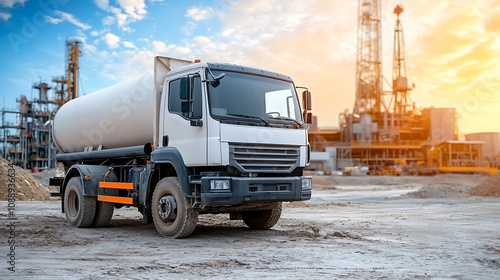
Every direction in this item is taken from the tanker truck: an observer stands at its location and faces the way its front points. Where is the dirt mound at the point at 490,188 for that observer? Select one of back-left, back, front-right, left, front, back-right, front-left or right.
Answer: left

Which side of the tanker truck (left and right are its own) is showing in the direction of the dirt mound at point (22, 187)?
back

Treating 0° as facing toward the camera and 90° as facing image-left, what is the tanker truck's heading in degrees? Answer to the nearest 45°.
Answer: approximately 315°

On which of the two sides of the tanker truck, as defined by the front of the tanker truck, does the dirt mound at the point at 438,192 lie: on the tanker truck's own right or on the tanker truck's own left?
on the tanker truck's own left
